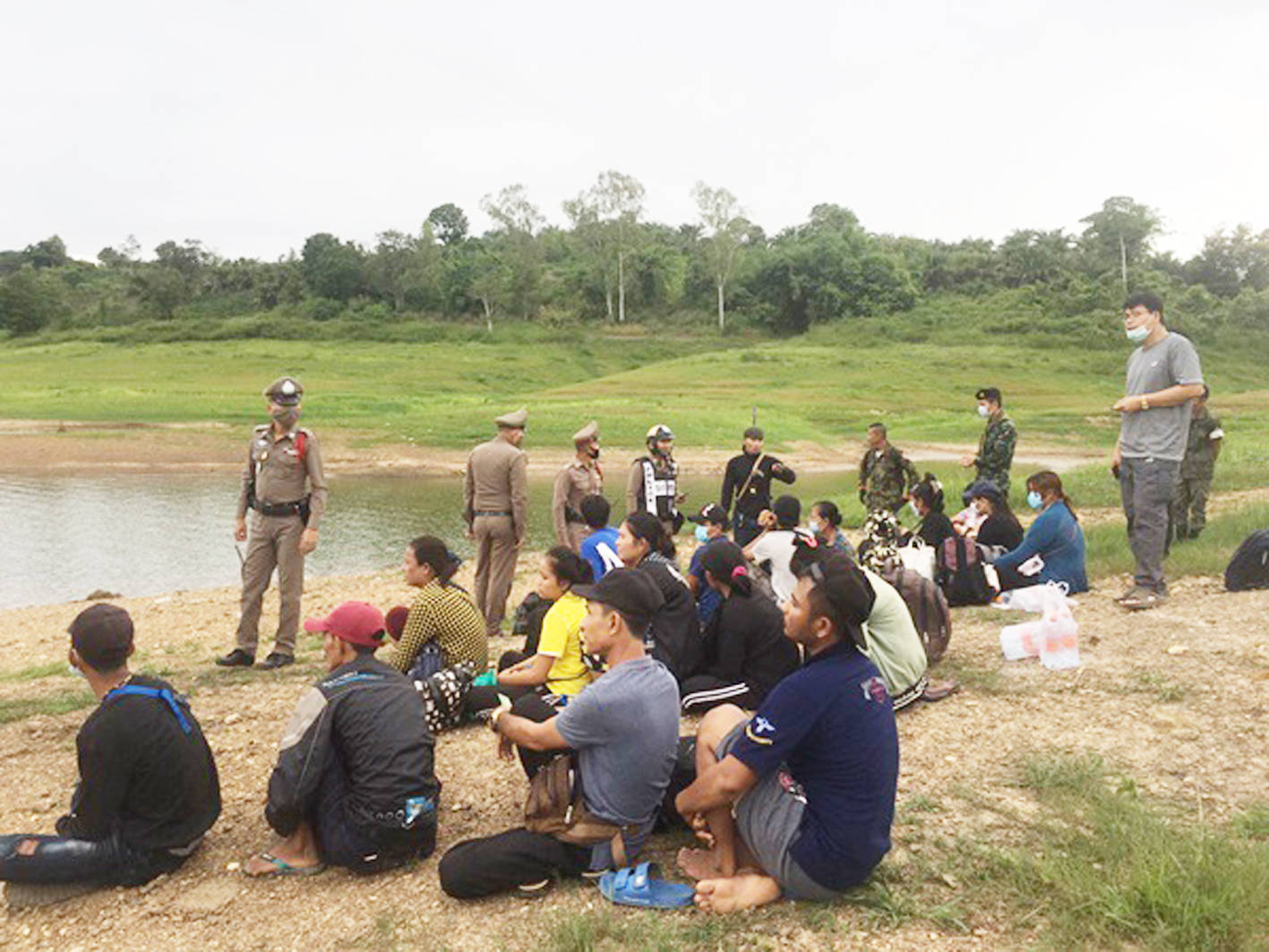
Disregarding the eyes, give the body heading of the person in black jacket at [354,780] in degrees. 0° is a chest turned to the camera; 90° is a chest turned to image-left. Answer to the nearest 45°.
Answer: approximately 135°

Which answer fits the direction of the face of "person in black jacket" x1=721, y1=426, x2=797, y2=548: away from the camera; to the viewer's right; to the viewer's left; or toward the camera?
toward the camera

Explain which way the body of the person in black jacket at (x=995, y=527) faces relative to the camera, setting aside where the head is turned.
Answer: to the viewer's left

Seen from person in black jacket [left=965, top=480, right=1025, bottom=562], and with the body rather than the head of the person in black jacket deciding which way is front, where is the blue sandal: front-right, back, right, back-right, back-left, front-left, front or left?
left

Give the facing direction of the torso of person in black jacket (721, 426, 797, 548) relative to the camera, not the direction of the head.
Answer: toward the camera

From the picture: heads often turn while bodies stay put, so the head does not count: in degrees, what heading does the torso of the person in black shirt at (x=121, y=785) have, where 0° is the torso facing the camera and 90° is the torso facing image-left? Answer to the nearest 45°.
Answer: approximately 135°

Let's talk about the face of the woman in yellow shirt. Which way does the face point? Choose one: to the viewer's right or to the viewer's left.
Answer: to the viewer's left

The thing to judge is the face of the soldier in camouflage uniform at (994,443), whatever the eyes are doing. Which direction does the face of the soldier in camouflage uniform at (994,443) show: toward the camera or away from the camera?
toward the camera

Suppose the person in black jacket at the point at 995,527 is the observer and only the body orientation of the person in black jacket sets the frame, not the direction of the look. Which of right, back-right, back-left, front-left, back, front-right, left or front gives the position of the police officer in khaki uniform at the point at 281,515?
front-left

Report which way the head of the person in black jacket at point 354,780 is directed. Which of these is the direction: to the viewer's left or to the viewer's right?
to the viewer's left
